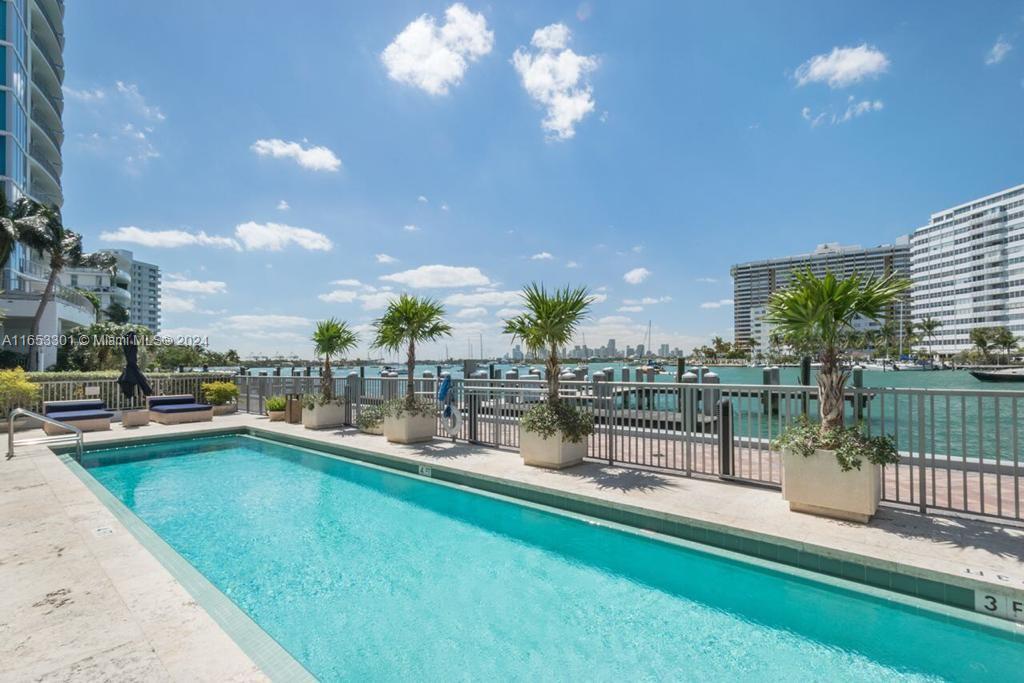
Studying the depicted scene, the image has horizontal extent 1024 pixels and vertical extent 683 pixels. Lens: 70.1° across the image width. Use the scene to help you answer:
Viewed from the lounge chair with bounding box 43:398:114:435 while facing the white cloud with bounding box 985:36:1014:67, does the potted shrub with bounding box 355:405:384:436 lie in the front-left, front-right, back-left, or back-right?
front-right

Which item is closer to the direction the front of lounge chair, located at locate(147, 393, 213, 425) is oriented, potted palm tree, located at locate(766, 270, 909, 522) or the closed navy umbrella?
the potted palm tree

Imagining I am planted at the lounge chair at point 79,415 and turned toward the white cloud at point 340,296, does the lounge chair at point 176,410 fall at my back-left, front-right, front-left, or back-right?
front-right

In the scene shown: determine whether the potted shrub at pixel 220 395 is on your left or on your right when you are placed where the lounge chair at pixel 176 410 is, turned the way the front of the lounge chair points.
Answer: on your left

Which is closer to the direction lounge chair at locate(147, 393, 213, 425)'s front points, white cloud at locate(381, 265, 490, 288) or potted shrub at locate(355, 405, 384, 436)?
the potted shrub
